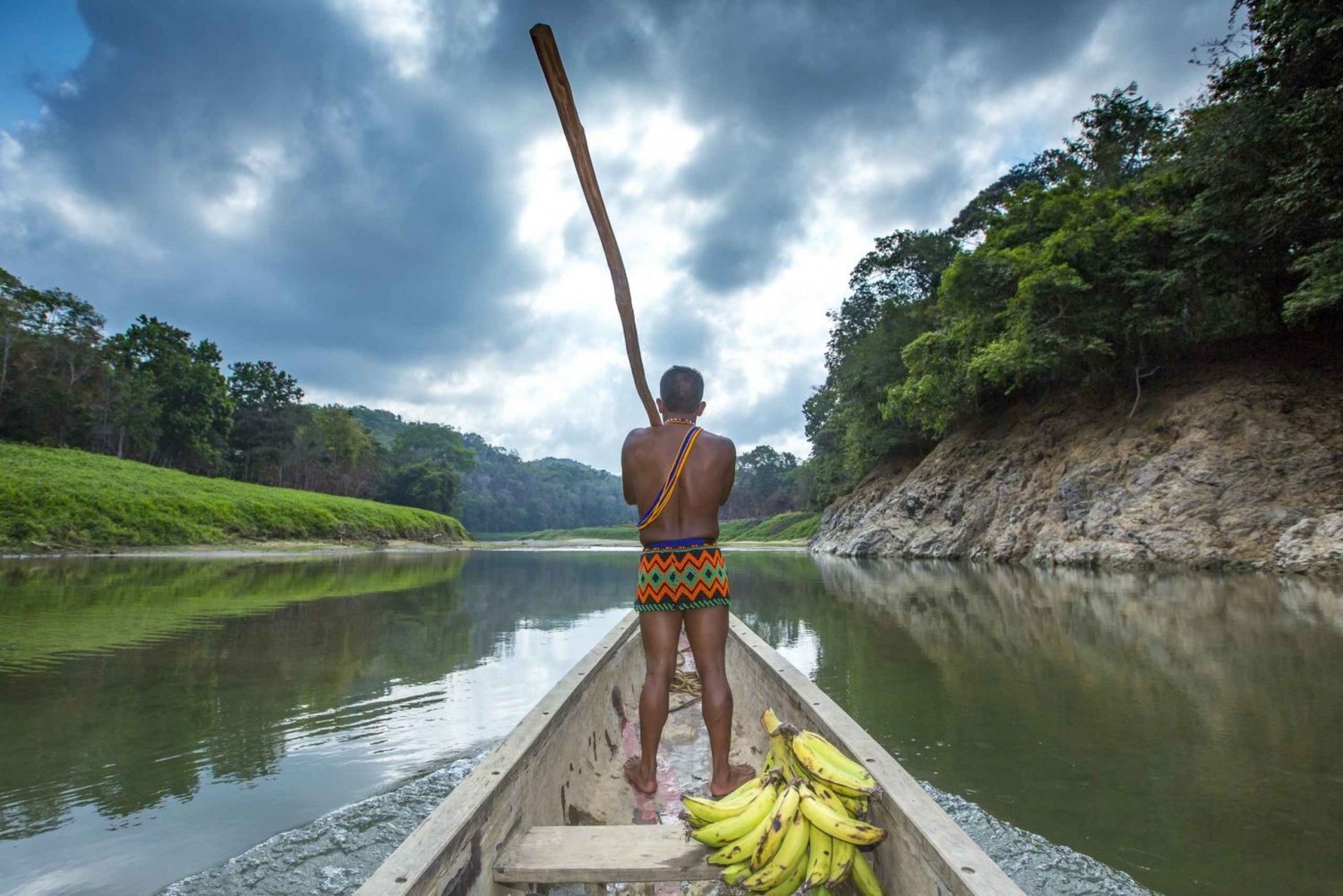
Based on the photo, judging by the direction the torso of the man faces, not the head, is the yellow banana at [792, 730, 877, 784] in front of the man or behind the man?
behind

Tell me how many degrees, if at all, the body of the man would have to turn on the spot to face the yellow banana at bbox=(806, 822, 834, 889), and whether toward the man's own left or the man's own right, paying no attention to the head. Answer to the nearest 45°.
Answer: approximately 180°

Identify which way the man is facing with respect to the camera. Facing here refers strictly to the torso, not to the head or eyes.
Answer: away from the camera

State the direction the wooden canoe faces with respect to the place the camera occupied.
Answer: facing away from the viewer

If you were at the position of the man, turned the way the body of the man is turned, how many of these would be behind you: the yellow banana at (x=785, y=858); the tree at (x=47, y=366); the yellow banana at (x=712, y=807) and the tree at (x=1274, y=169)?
2

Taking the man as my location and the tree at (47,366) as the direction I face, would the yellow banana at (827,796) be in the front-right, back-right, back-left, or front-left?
back-left

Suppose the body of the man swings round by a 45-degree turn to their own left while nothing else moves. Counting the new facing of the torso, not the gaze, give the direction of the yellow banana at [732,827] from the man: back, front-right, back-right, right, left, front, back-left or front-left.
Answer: back-left
